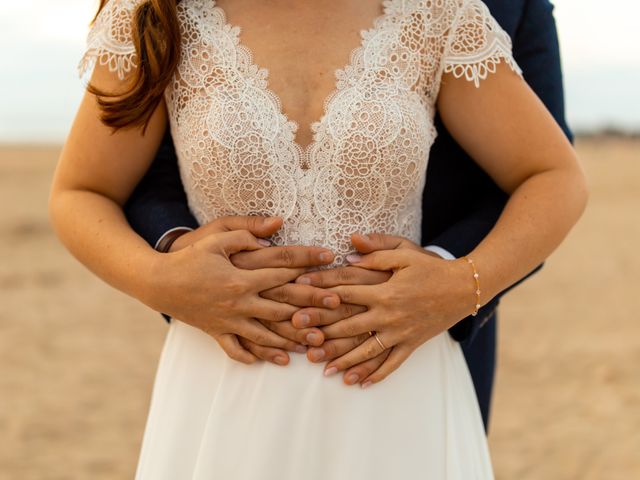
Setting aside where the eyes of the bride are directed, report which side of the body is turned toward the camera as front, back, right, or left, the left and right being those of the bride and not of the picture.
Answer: front

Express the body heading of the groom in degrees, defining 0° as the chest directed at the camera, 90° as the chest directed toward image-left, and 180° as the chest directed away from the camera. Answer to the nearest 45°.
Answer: approximately 0°

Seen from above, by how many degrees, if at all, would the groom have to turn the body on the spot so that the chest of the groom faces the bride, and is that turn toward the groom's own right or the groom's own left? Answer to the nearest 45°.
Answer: approximately 45° to the groom's own right

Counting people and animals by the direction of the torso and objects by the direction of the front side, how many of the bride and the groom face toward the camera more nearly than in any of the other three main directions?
2

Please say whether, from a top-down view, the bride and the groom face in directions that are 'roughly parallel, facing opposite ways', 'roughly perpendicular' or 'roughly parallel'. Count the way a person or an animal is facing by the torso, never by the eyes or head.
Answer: roughly parallel
